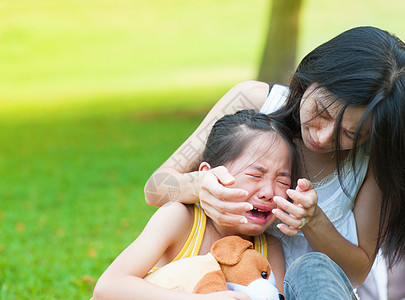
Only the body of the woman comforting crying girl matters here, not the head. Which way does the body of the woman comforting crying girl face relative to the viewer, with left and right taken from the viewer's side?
facing the viewer and to the left of the viewer

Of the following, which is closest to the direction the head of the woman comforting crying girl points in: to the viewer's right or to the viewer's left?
to the viewer's left

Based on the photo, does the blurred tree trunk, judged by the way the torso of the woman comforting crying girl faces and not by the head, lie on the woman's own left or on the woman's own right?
on the woman's own right
